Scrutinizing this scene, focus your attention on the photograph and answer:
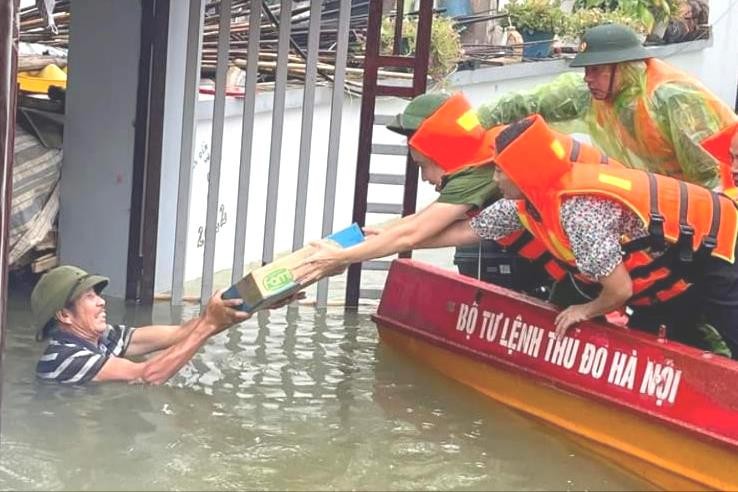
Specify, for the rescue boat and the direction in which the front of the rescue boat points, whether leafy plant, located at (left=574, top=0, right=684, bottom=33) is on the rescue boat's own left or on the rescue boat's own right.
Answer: on the rescue boat's own right

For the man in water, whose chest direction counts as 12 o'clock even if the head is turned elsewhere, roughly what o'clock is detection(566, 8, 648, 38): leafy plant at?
The leafy plant is roughly at 10 o'clock from the man in water.

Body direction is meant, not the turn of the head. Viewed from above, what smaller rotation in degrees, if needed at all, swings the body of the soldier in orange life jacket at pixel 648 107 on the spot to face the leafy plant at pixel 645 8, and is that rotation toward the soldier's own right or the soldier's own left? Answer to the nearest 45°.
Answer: approximately 135° to the soldier's own right

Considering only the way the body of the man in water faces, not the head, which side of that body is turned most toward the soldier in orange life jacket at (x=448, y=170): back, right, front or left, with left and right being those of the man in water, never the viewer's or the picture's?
front

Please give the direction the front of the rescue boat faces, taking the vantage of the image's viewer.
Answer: facing away from the viewer and to the left of the viewer

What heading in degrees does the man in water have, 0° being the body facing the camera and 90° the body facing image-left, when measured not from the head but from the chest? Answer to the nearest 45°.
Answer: approximately 270°

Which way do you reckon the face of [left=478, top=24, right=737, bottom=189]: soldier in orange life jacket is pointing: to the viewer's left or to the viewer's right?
to the viewer's left

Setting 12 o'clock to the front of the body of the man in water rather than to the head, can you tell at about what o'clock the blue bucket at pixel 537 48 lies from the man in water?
The blue bucket is roughly at 10 o'clock from the man in water.

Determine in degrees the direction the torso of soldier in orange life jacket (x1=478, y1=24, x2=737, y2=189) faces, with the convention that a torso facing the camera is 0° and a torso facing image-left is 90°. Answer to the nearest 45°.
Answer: approximately 45°

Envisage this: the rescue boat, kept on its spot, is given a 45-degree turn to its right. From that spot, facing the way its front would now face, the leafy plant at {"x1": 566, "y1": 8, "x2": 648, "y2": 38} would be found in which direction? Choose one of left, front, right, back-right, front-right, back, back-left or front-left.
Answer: front

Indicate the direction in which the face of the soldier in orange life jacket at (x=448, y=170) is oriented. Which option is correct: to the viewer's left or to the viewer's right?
to the viewer's left

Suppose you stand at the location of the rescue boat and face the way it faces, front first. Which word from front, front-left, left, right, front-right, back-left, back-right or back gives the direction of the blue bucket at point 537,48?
front-right

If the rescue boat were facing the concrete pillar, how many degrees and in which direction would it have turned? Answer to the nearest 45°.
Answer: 0° — it already faces it

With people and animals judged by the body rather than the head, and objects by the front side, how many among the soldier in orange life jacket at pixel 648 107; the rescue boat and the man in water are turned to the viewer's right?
1
